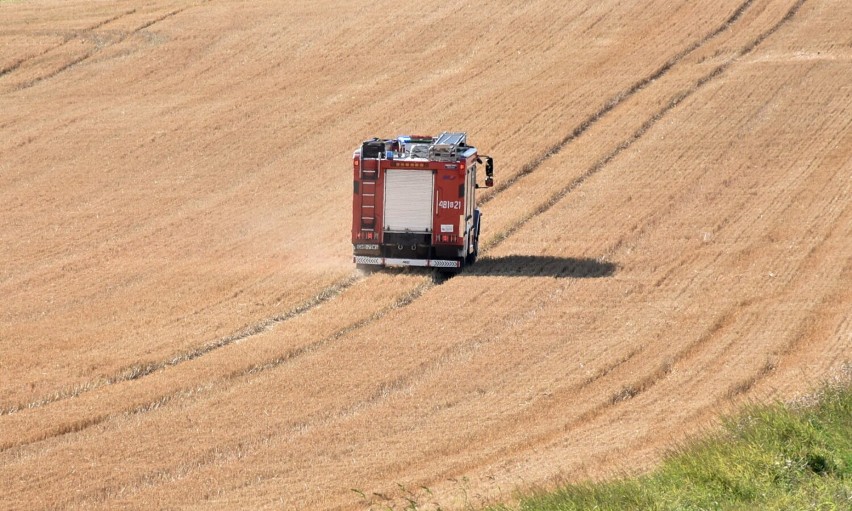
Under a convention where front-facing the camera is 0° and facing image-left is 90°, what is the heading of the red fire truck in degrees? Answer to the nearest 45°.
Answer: approximately 180°
